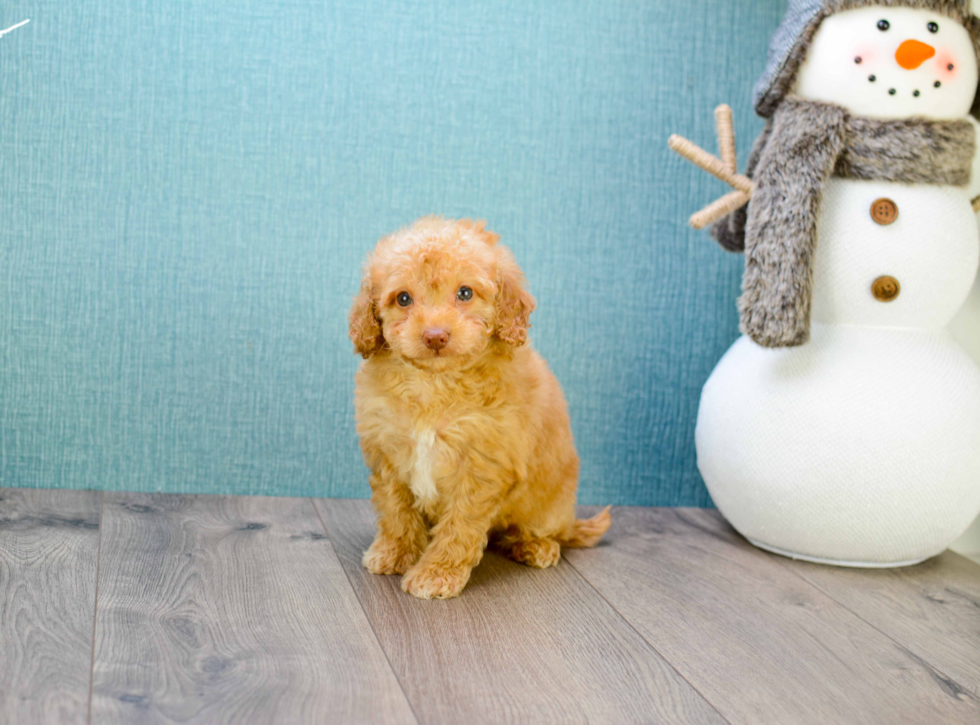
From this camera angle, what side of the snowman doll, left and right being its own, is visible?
front

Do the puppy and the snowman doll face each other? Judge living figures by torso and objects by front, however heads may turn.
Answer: no

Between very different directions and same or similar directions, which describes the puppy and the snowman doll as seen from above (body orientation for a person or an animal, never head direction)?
same or similar directions

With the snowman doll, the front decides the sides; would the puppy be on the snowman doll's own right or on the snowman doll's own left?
on the snowman doll's own right

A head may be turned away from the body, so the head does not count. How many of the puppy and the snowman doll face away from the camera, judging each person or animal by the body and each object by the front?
0

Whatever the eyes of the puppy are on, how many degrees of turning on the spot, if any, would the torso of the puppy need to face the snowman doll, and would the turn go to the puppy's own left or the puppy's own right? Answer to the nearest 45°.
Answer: approximately 135° to the puppy's own left

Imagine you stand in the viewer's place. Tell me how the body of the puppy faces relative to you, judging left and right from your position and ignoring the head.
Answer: facing the viewer and to the left of the viewer
